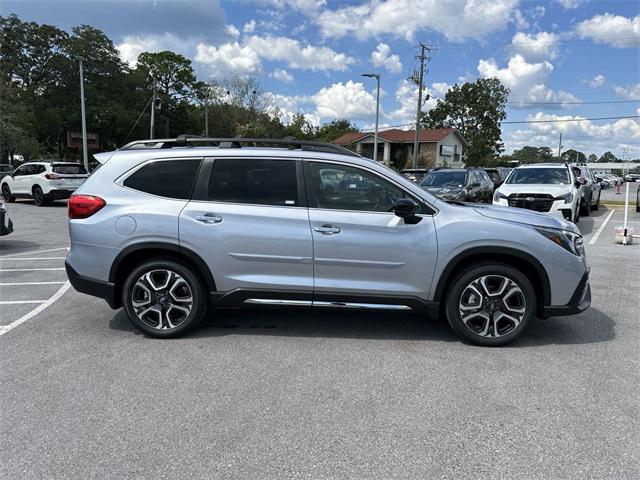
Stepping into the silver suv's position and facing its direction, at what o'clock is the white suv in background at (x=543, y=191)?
The white suv in background is roughly at 10 o'clock from the silver suv.

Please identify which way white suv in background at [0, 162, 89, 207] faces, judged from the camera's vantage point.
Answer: facing away from the viewer and to the left of the viewer

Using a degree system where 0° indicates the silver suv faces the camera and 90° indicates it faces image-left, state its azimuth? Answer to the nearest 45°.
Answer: approximately 270°

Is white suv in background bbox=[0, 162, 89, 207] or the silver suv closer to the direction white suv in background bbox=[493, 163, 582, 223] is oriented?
the silver suv

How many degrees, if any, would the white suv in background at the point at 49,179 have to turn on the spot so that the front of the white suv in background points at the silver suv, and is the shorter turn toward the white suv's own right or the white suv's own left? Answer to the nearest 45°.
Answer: approximately 135° to the white suv's own left

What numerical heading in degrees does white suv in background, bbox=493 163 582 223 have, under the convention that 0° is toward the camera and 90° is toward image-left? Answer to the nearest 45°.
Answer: approximately 0°

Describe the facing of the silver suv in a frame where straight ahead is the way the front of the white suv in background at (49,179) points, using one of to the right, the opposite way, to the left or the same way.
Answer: the opposite way

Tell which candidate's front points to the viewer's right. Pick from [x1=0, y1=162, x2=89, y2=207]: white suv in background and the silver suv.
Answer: the silver suv

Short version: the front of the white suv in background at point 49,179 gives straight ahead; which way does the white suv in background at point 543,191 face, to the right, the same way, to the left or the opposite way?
to the left

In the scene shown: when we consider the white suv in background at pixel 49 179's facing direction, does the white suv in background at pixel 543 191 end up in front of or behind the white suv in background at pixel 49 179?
behind

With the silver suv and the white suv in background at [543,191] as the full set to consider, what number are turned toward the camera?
1

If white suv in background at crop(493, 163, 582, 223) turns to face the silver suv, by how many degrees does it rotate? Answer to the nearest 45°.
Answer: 0° — it already faces it

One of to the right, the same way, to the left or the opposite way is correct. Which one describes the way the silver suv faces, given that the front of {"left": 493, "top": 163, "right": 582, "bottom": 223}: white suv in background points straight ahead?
to the left
